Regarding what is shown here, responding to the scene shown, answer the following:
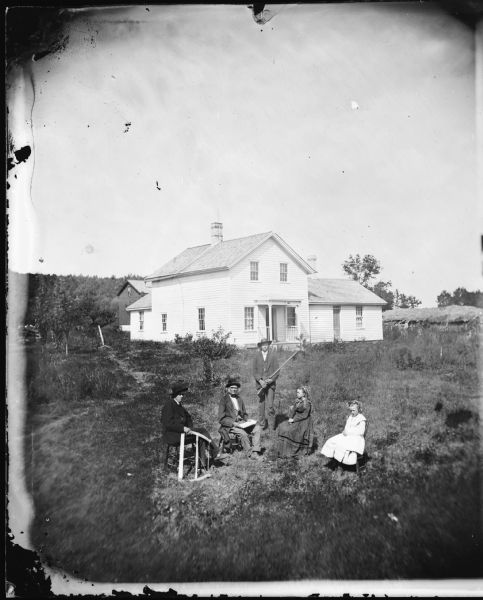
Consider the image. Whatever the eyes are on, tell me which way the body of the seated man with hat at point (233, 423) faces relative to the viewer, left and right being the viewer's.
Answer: facing the viewer and to the right of the viewer

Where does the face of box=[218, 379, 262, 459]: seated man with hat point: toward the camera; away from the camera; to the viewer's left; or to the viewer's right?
toward the camera

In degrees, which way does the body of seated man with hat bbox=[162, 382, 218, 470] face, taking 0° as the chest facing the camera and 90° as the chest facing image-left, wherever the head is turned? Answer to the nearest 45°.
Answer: approximately 270°

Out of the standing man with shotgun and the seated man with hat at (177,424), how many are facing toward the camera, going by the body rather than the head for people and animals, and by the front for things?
1

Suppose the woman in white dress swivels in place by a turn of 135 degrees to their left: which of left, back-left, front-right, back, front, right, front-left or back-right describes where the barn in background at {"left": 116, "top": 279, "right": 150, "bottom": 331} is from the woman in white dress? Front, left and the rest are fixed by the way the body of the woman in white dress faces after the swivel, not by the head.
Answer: back

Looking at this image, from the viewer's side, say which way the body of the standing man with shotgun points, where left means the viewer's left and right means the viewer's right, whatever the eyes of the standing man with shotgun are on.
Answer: facing the viewer

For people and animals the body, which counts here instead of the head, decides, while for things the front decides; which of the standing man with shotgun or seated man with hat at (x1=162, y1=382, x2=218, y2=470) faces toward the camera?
the standing man with shotgun

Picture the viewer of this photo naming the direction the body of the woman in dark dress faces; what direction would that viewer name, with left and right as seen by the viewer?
facing the viewer and to the left of the viewer

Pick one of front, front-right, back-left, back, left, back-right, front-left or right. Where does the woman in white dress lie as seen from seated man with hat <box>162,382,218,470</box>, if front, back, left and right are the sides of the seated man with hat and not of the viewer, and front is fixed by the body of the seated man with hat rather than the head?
front

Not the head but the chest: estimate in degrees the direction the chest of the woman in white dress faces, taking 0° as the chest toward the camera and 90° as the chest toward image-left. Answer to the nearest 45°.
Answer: approximately 45°
